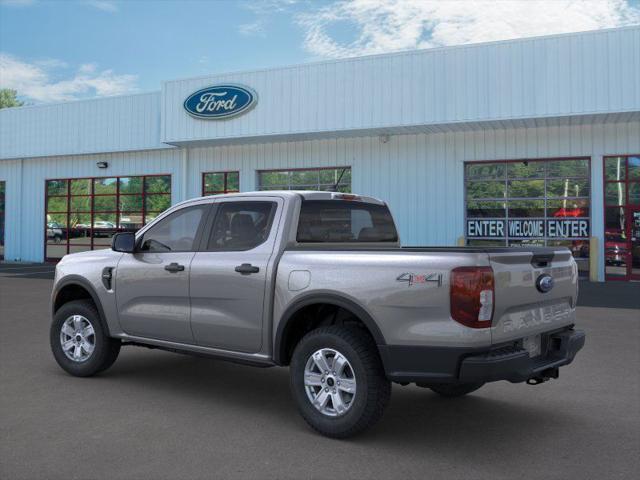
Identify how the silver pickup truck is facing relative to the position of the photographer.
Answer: facing away from the viewer and to the left of the viewer

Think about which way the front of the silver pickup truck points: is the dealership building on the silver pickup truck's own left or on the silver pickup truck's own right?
on the silver pickup truck's own right
